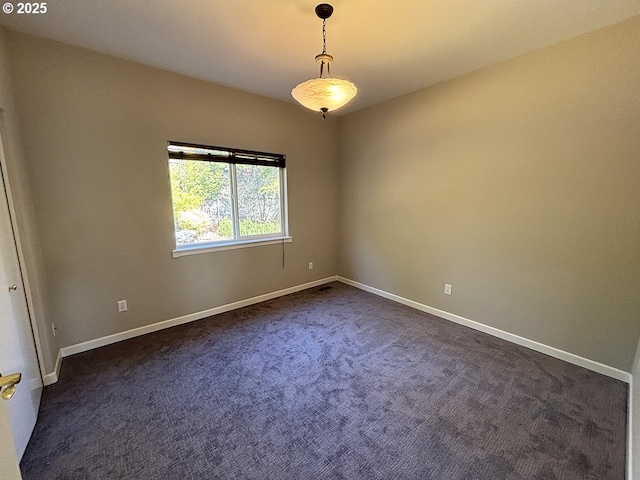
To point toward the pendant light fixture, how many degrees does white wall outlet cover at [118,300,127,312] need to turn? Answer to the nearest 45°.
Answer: approximately 45° to its left

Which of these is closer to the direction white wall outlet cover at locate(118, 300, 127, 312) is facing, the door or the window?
the door

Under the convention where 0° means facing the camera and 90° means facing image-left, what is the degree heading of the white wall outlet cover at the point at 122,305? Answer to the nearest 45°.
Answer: approximately 0°

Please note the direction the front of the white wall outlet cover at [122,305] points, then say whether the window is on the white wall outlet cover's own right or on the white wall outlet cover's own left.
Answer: on the white wall outlet cover's own left

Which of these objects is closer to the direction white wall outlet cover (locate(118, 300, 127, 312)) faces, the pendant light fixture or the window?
the pendant light fixture

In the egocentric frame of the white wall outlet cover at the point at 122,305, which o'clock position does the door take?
The door is roughly at 1 o'clock from the white wall outlet cover.
